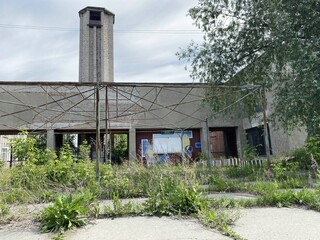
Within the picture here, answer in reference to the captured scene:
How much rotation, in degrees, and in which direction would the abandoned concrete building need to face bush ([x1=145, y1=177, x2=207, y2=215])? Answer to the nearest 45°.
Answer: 0° — it already faces it

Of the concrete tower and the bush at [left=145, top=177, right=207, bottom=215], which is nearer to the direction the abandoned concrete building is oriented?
the bush

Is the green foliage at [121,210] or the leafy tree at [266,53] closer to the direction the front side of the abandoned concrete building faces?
the green foliage

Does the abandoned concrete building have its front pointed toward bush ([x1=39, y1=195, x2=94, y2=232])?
yes

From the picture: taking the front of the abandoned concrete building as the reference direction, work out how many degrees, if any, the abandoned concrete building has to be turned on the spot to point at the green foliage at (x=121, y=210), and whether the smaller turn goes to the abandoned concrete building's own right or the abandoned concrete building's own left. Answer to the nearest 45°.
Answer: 0° — it already faces it

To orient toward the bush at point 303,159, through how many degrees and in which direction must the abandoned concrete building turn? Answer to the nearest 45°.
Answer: approximately 45° to its left

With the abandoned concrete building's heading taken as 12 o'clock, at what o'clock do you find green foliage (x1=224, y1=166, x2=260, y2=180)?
The green foliage is roughly at 11 o'clock from the abandoned concrete building.

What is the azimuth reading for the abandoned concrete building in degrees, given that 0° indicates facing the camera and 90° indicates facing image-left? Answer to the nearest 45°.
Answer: approximately 0°

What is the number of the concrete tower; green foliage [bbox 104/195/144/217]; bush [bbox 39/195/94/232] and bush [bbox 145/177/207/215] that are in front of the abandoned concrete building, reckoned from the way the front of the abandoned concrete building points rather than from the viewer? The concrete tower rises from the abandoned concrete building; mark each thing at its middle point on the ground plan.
3
